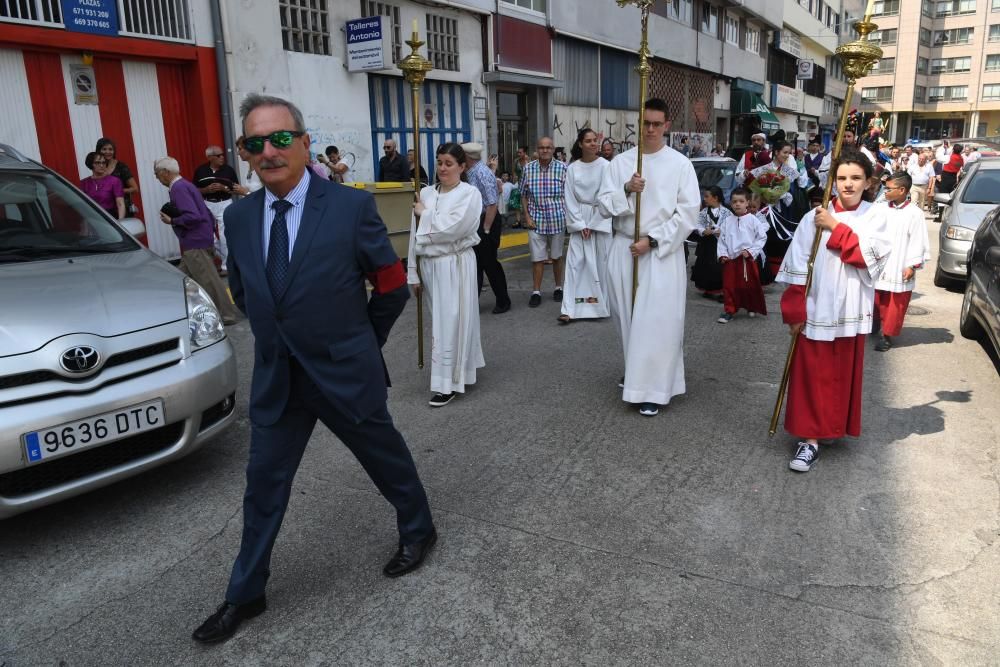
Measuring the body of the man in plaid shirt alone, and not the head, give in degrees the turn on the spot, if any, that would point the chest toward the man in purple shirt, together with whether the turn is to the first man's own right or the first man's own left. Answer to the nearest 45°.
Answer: approximately 45° to the first man's own right

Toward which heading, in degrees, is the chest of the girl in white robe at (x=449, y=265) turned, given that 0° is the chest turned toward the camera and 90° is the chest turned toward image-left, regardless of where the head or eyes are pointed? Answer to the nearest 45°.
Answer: approximately 45°

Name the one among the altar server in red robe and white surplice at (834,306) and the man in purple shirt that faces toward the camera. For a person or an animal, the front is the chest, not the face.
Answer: the altar server in red robe and white surplice

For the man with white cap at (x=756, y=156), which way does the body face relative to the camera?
toward the camera

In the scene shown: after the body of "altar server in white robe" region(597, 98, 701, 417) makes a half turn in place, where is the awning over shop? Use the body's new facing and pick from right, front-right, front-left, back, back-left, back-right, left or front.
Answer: front

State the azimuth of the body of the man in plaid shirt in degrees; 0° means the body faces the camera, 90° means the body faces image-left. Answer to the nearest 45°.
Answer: approximately 0°

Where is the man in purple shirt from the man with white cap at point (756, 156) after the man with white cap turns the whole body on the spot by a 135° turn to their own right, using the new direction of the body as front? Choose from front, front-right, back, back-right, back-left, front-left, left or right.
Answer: left

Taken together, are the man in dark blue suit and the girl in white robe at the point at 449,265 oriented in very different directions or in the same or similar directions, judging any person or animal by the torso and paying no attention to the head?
same or similar directions

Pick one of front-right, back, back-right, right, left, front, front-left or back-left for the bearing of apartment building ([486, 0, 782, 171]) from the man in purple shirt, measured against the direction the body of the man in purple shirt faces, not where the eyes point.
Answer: back-right

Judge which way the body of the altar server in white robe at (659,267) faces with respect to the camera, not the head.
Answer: toward the camera

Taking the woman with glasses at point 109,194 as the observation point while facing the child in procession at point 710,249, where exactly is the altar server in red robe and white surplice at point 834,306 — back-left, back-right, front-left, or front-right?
front-right

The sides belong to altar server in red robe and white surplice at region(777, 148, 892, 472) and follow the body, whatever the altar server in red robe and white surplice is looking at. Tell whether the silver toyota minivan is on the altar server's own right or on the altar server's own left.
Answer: on the altar server's own right

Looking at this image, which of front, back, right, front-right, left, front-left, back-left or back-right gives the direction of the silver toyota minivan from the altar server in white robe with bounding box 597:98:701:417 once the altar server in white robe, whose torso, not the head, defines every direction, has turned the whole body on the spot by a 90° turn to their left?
back-right

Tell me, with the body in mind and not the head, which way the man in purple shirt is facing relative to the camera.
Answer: to the viewer's left

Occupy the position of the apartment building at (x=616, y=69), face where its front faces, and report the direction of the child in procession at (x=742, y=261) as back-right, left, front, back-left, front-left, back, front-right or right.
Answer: front-right

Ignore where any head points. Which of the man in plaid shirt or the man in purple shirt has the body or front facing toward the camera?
the man in plaid shirt

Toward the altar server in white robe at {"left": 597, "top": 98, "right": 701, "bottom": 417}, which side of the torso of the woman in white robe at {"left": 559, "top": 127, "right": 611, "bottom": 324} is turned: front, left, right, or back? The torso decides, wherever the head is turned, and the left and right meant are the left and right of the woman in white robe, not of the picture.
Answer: front

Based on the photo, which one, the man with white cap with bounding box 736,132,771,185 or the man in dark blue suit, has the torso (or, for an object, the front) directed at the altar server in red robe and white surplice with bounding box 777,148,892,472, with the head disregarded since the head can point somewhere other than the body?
the man with white cap

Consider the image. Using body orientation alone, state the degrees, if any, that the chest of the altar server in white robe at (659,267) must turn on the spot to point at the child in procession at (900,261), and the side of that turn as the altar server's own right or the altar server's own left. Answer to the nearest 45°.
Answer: approximately 135° to the altar server's own left

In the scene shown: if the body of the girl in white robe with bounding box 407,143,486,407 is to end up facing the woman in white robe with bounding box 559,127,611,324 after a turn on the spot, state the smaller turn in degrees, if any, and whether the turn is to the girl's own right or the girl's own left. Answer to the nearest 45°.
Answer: approximately 180°
